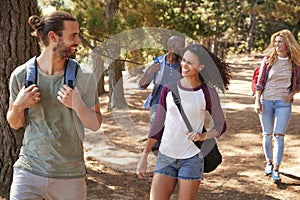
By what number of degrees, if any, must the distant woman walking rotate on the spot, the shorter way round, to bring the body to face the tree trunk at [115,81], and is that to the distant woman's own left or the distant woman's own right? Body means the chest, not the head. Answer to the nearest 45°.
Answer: approximately 135° to the distant woman's own right

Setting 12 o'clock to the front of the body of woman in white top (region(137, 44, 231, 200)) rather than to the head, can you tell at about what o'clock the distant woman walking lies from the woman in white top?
The distant woman walking is roughly at 7 o'clock from the woman in white top.

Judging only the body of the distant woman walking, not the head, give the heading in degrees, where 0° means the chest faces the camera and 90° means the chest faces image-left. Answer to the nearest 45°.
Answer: approximately 0°

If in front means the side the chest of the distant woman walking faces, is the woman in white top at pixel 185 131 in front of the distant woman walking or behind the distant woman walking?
in front

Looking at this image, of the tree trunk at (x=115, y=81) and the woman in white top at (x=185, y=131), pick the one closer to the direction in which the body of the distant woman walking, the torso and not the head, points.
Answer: the woman in white top

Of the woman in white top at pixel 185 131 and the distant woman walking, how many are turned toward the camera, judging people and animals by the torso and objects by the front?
2

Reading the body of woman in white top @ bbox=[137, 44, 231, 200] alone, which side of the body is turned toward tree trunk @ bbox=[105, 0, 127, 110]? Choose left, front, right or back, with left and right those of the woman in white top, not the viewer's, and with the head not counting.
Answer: back
